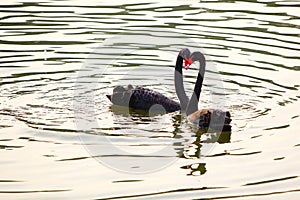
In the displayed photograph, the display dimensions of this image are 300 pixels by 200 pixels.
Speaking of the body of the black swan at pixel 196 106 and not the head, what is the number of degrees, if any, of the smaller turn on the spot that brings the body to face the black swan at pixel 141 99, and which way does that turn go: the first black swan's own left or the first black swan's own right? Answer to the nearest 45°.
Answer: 0° — it already faces it

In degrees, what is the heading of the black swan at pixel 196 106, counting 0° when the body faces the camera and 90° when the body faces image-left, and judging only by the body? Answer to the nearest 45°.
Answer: approximately 90°
